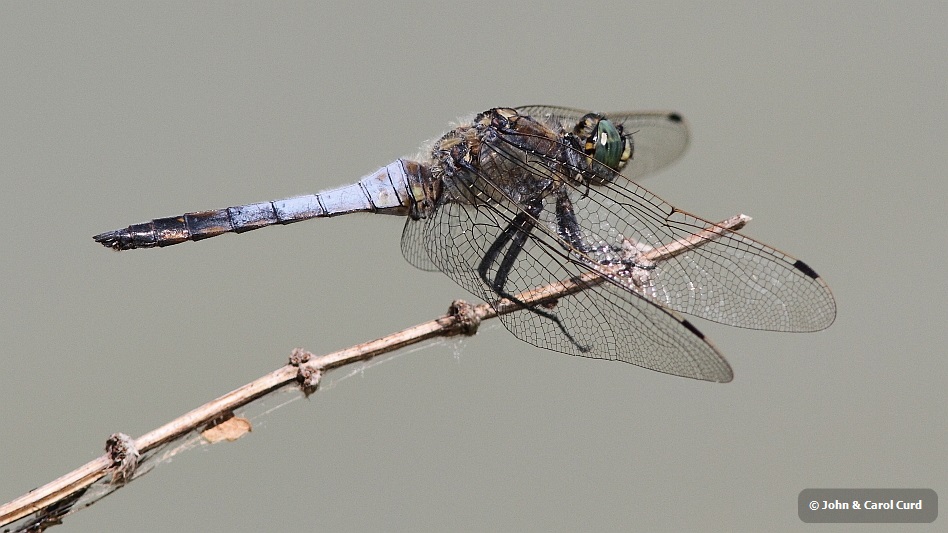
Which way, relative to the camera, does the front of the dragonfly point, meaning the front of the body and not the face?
to the viewer's right
